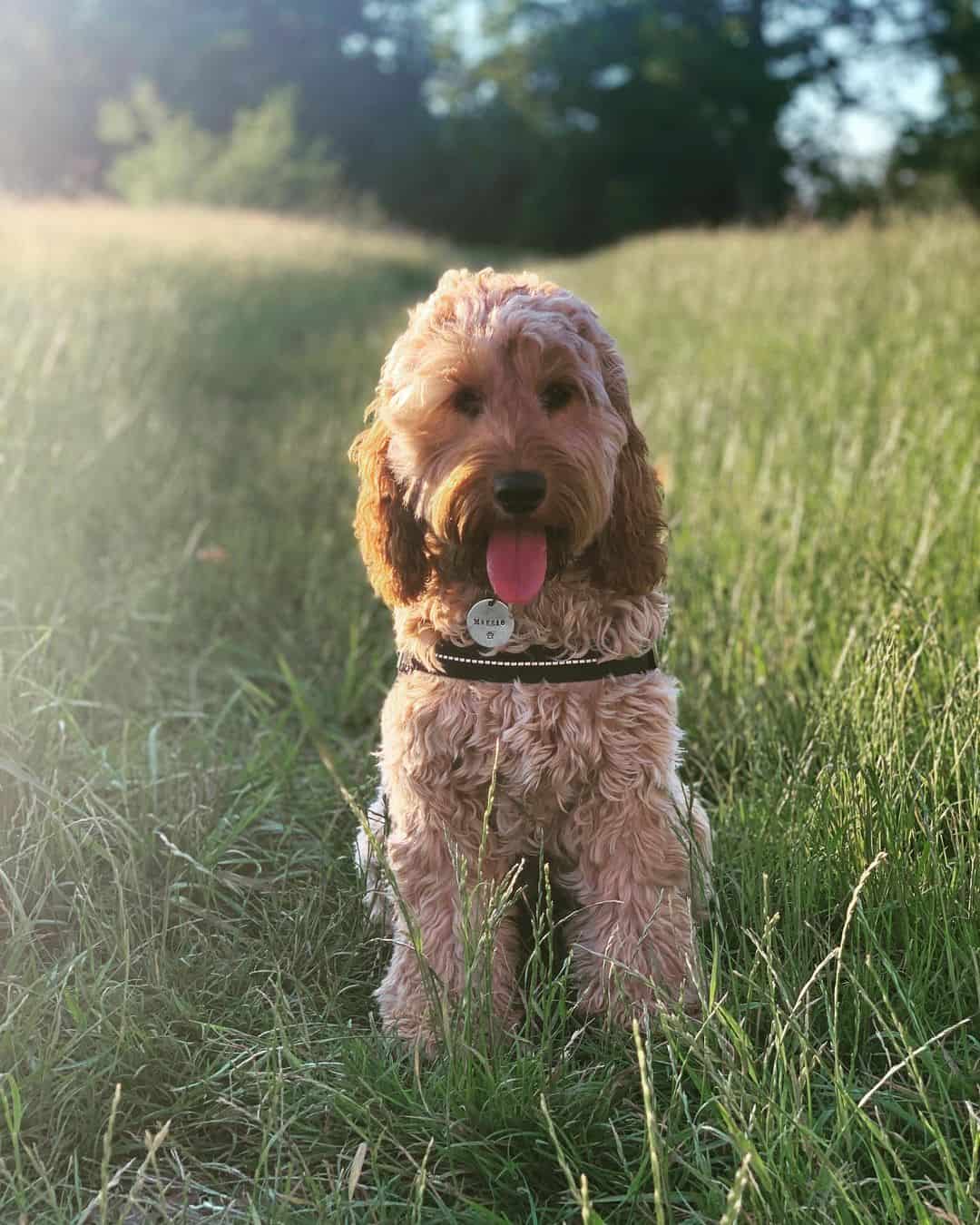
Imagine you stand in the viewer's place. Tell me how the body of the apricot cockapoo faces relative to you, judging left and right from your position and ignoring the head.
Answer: facing the viewer
